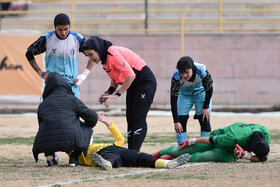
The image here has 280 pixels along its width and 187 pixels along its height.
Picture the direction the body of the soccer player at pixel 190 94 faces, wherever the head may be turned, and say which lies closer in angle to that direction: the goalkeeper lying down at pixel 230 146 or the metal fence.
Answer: the goalkeeper lying down

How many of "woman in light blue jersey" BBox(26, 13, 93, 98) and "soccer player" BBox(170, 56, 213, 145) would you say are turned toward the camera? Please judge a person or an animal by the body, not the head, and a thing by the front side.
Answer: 2

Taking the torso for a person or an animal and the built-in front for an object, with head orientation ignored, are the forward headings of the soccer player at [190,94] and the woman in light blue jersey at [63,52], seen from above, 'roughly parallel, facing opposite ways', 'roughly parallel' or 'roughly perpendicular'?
roughly parallel

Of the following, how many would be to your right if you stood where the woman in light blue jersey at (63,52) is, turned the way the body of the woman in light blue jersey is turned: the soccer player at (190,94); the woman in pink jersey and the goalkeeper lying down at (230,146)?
0

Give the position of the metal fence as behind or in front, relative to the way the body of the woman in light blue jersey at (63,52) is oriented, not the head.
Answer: behind

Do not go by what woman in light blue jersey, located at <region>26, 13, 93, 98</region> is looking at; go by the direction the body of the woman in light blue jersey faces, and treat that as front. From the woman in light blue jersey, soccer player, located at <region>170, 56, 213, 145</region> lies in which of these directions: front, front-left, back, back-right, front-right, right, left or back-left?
left

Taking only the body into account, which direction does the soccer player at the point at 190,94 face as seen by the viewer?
toward the camera

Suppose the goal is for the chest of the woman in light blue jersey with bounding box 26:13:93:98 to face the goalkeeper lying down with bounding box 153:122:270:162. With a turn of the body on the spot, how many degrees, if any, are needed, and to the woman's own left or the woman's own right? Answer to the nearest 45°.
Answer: approximately 45° to the woman's own left

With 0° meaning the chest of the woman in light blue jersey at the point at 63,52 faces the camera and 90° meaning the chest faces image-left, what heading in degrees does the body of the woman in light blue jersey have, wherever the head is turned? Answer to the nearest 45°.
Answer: approximately 0°

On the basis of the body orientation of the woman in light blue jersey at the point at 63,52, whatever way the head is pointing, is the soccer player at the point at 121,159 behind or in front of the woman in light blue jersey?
in front

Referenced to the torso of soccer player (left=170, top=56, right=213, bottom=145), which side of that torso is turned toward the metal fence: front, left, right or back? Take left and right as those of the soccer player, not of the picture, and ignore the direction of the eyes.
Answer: back

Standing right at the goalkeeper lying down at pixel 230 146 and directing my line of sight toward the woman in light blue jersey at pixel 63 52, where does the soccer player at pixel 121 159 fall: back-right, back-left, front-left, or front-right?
front-left

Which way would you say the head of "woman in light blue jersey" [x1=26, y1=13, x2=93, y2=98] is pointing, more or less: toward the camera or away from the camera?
toward the camera

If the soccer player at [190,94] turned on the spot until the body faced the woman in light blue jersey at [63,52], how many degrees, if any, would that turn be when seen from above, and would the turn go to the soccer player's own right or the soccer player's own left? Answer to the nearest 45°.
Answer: approximately 90° to the soccer player's own right
